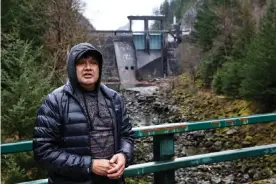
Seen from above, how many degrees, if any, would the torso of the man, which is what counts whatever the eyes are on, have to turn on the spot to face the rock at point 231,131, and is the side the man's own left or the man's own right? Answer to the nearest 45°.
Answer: approximately 90° to the man's own left

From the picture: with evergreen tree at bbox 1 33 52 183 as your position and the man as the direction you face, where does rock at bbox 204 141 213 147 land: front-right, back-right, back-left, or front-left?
back-left

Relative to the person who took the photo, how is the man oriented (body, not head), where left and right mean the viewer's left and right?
facing the viewer and to the right of the viewer

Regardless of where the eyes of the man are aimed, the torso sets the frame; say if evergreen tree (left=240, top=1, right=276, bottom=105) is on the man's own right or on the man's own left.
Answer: on the man's own left

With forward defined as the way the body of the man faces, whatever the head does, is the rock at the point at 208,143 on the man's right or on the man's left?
on the man's left

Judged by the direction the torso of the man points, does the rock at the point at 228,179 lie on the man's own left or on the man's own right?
on the man's own left

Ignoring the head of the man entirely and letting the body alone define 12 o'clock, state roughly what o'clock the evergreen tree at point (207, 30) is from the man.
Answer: The evergreen tree is roughly at 8 o'clock from the man.

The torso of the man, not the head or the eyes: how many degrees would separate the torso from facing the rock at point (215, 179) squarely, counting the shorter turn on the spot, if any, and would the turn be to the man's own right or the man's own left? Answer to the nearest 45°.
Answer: approximately 90° to the man's own left
